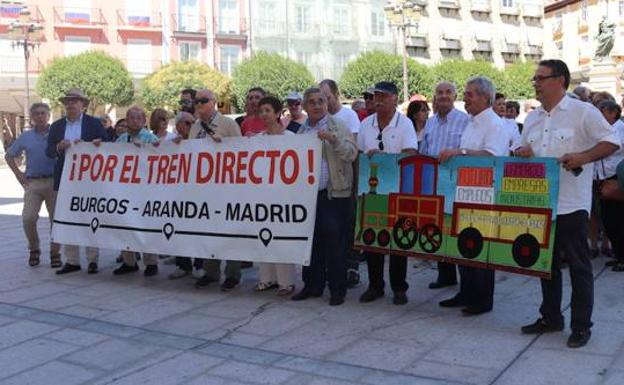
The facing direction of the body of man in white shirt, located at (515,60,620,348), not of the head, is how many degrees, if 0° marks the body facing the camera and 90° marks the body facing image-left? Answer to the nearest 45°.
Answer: approximately 45°

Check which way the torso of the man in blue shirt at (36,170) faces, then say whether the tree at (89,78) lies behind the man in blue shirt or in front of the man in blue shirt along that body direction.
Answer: behind

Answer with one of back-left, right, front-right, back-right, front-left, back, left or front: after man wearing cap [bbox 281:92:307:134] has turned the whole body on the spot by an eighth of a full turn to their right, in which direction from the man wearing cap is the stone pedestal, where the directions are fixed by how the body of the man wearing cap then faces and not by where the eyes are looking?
back-right

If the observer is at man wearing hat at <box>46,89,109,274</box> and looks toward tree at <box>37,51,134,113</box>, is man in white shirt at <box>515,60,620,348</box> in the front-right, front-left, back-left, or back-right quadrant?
back-right

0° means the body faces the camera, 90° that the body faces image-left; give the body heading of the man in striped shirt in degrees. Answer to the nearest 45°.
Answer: approximately 45°

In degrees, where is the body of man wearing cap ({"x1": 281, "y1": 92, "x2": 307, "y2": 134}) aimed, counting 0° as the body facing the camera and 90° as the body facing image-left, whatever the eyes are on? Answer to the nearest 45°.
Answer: approximately 45°

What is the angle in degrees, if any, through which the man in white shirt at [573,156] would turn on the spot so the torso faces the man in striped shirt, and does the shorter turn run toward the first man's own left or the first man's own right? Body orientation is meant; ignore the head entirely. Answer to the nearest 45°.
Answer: approximately 90° to the first man's own right

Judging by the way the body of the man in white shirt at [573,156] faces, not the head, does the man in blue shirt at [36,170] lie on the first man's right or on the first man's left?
on the first man's right

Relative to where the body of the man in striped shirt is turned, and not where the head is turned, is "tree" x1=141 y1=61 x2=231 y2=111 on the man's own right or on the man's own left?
on the man's own right

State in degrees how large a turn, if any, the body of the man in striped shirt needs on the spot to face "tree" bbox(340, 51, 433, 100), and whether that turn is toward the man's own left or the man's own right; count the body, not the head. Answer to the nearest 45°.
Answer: approximately 135° to the man's own right

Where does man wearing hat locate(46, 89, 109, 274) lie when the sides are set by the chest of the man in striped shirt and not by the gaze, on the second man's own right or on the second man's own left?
on the second man's own right

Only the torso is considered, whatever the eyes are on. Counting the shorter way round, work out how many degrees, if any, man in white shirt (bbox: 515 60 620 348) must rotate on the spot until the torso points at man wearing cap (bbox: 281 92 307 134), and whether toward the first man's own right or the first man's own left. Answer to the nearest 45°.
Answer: approximately 90° to the first man's own right

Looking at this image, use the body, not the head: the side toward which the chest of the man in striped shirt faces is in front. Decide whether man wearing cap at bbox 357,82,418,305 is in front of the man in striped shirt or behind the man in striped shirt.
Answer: in front
